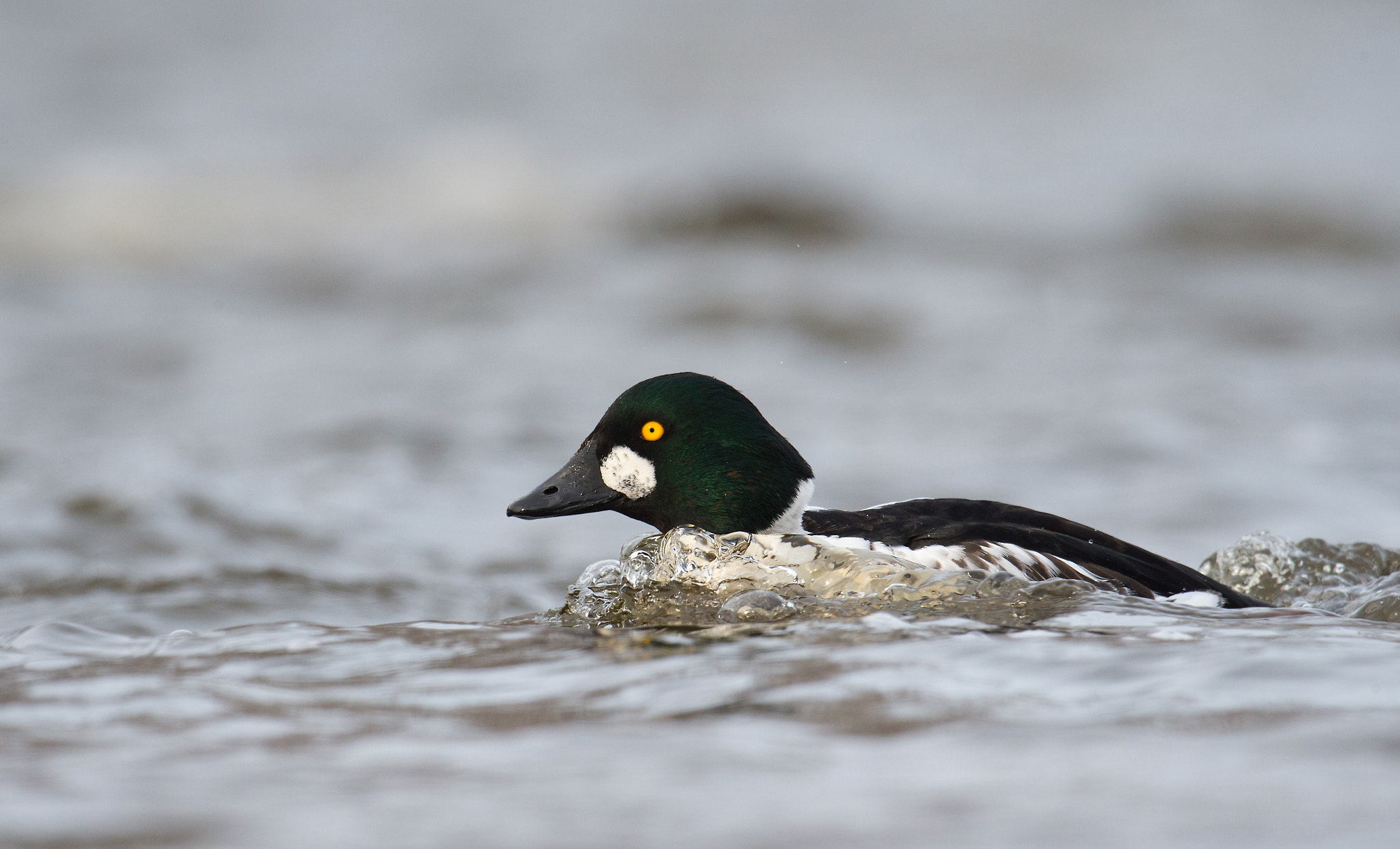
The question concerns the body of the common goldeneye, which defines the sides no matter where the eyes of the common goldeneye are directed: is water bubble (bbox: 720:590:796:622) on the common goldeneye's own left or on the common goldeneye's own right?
on the common goldeneye's own left

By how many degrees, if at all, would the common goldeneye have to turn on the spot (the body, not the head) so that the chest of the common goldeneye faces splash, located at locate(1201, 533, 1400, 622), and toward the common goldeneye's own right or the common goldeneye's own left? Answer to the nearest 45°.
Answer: approximately 135° to the common goldeneye's own right

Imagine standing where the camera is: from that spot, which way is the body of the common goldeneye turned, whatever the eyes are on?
to the viewer's left
